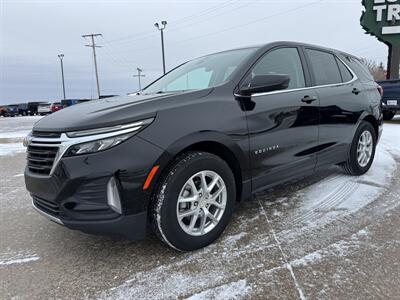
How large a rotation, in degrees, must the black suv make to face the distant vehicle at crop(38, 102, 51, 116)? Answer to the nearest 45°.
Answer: approximately 90° to its right

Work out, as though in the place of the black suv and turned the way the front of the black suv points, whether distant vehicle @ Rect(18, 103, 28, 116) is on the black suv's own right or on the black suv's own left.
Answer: on the black suv's own right

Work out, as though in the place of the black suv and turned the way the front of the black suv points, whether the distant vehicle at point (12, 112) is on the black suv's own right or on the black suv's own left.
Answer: on the black suv's own right

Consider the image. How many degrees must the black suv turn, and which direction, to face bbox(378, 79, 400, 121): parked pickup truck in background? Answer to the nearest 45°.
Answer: approximately 180°

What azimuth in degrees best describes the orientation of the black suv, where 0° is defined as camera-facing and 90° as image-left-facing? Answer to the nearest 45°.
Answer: approximately 45°
